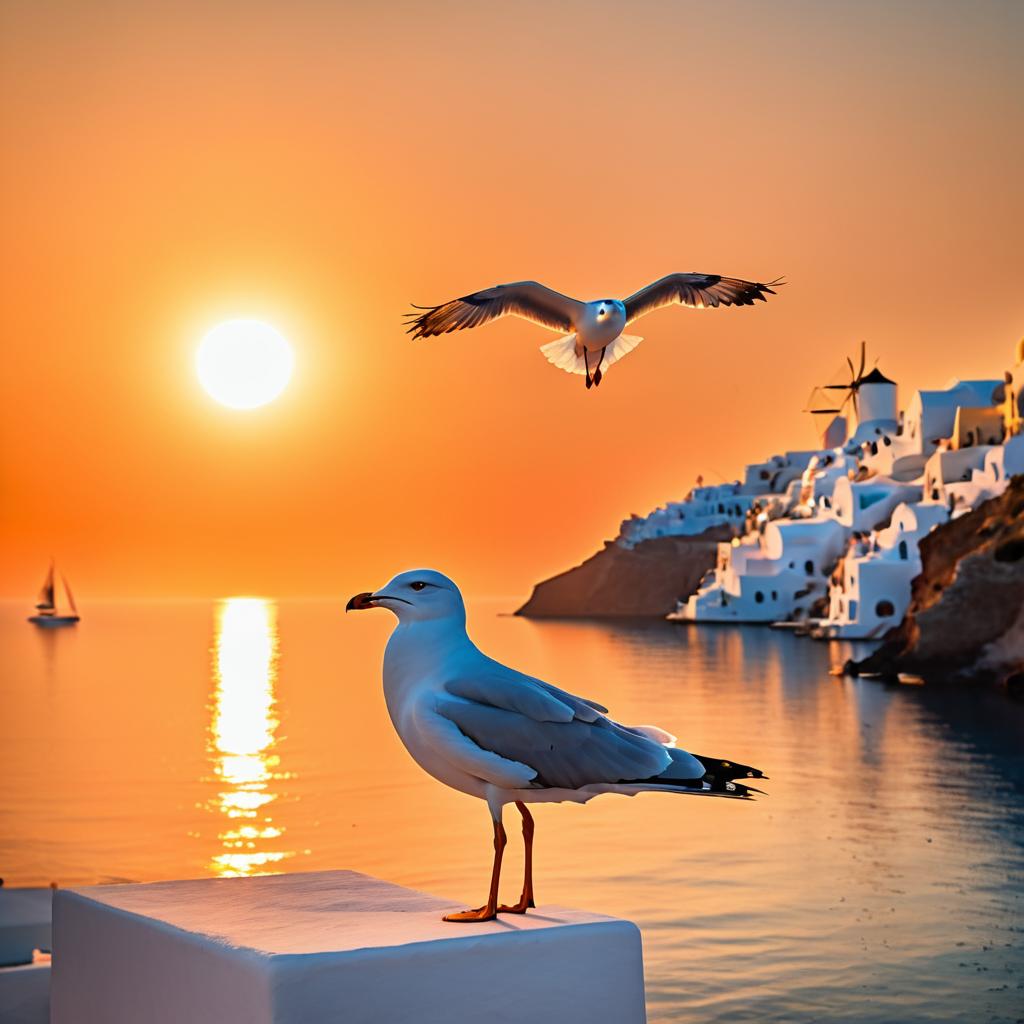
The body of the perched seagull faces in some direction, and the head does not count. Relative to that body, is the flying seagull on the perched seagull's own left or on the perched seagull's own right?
on the perched seagull's own right

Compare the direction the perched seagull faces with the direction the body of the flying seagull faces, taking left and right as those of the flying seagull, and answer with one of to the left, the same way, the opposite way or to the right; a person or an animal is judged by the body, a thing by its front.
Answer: to the right

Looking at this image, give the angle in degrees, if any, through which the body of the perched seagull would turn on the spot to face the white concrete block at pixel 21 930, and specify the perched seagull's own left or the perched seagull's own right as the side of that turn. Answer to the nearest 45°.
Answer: approximately 45° to the perched seagull's own right

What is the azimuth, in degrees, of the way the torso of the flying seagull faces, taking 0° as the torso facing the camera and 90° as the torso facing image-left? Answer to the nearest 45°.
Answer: approximately 0°

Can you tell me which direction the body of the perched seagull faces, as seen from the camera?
to the viewer's left

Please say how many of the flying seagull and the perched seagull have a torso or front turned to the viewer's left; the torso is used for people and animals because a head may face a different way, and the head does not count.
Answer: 1

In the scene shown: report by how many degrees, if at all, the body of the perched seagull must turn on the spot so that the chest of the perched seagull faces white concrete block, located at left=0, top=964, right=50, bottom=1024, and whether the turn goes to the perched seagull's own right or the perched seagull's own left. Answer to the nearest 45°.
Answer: approximately 45° to the perched seagull's own right
